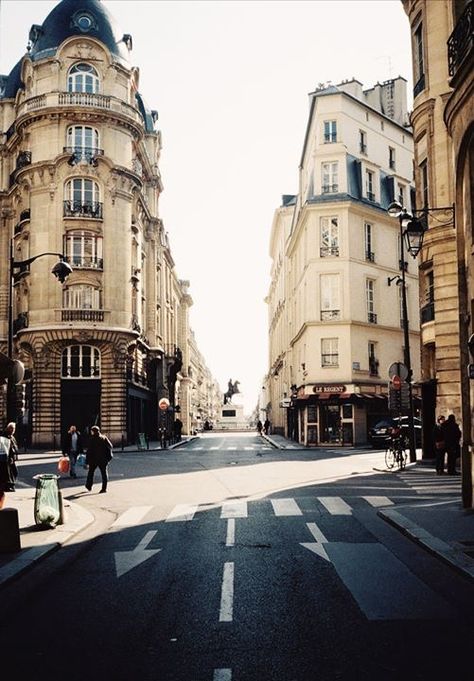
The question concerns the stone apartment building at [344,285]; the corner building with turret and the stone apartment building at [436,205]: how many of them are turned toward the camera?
2

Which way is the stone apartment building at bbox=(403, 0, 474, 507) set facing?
to the viewer's left

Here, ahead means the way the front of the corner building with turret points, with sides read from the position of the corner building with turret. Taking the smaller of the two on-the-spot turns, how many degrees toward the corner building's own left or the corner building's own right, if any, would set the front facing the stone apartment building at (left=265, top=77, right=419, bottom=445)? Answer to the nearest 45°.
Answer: approximately 90° to the corner building's own left

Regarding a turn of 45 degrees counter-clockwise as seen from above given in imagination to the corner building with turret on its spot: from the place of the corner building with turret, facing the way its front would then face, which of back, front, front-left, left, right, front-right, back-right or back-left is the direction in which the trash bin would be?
front-right

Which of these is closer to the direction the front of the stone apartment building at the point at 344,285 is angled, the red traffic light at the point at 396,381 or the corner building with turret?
the red traffic light

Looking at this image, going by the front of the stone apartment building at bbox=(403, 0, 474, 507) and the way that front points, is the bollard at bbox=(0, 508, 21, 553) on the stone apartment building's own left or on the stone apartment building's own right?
on the stone apartment building's own left

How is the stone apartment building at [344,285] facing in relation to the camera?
toward the camera

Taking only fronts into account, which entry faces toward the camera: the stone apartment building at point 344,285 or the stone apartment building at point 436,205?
the stone apartment building at point 344,285

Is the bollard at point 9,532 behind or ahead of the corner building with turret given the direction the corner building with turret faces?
ahead

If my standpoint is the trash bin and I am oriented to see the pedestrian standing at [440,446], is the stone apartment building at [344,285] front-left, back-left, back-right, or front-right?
front-left

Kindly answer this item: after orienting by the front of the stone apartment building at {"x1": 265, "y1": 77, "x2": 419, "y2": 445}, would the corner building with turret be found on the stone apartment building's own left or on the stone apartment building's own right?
on the stone apartment building's own right

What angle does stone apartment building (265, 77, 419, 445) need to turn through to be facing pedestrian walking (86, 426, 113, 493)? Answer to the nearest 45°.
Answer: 0° — it already faces them

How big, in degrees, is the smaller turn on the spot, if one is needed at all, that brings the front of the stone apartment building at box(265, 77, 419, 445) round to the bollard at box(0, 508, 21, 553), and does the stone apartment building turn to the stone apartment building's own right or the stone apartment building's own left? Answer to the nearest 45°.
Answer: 0° — it already faces it

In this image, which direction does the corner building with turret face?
toward the camera

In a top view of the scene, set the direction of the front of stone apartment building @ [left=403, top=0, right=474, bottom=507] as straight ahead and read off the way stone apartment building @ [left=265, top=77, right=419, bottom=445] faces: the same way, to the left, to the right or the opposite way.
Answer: to the left

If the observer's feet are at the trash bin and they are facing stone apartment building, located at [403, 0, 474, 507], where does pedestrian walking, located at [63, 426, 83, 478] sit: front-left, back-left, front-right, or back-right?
front-left

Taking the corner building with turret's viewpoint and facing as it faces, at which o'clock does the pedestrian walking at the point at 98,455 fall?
The pedestrian walking is roughly at 12 o'clock from the corner building with turret.
